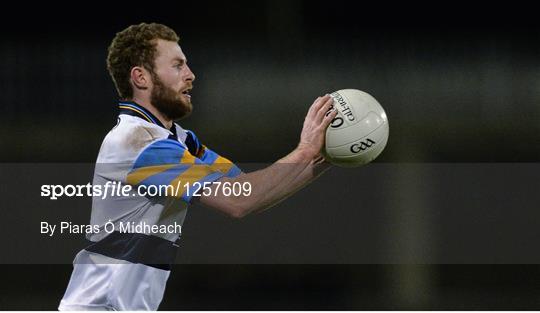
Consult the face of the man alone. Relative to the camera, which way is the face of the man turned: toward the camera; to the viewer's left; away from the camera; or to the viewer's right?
to the viewer's right

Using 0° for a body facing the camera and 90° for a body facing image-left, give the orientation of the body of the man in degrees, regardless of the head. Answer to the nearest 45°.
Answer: approximately 270°
